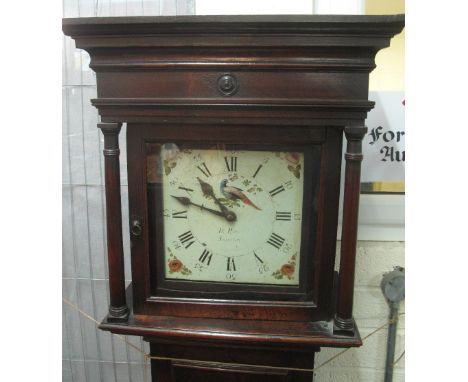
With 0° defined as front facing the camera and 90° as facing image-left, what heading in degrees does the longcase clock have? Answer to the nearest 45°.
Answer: approximately 0°
